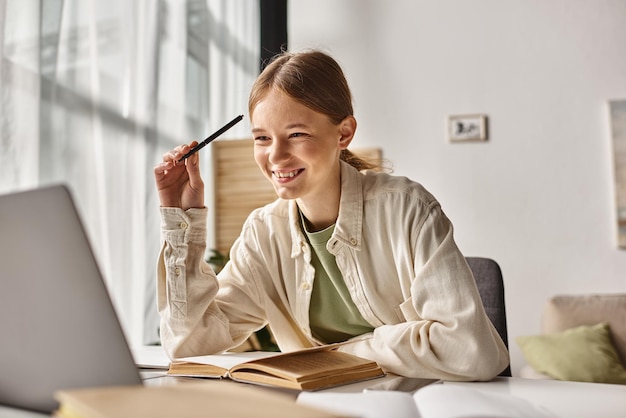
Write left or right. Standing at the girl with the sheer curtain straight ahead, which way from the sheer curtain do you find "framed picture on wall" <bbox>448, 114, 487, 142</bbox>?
right

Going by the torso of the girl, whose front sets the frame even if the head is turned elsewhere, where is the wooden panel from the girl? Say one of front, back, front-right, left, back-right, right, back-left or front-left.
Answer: back-right

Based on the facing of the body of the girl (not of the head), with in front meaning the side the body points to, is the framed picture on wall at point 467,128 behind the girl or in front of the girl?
behind

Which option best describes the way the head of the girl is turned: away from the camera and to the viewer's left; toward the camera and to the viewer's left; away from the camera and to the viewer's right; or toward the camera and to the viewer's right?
toward the camera and to the viewer's left

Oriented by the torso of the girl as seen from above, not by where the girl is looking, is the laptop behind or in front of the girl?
in front

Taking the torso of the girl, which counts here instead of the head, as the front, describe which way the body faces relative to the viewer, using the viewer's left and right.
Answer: facing the viewer and to the left of the viewer

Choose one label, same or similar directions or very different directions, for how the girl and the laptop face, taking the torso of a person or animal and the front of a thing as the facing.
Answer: very different directions

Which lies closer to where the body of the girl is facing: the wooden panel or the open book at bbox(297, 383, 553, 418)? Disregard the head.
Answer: the open book

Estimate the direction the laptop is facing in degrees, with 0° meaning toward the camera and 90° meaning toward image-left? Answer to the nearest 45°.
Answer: approximately 225°

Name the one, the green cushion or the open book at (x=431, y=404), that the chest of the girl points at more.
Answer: the open book
